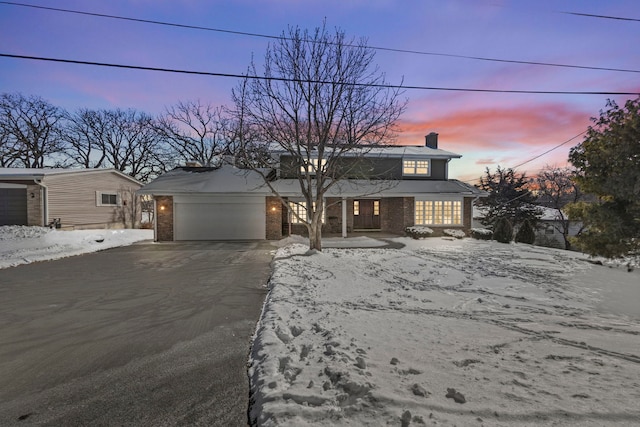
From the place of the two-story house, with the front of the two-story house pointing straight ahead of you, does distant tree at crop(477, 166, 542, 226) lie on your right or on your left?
on your left

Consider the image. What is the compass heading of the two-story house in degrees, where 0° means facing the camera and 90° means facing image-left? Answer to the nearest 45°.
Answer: approximately 0°

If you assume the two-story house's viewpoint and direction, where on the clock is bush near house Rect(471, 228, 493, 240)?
The bush near house is roughly at 9 o'clock from the two-story house.

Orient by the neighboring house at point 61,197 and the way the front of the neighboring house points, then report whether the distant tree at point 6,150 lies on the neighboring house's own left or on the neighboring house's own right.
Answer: on the neighboring house's own right

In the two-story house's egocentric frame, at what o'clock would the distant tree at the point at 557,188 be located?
The distant tree is roughly at 8 o'clock from the two-story house.

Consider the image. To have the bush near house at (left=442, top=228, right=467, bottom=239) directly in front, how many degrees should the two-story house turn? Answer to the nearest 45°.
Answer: approximately 90° to its left

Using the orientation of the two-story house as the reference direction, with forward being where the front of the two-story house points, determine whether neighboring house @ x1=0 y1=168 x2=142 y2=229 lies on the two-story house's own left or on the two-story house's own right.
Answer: on the two-story house's own right

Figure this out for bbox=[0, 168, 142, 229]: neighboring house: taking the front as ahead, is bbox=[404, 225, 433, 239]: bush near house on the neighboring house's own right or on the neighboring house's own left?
on the neighboring house's own left

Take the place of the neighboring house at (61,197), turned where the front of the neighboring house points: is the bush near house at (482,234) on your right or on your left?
on your left
